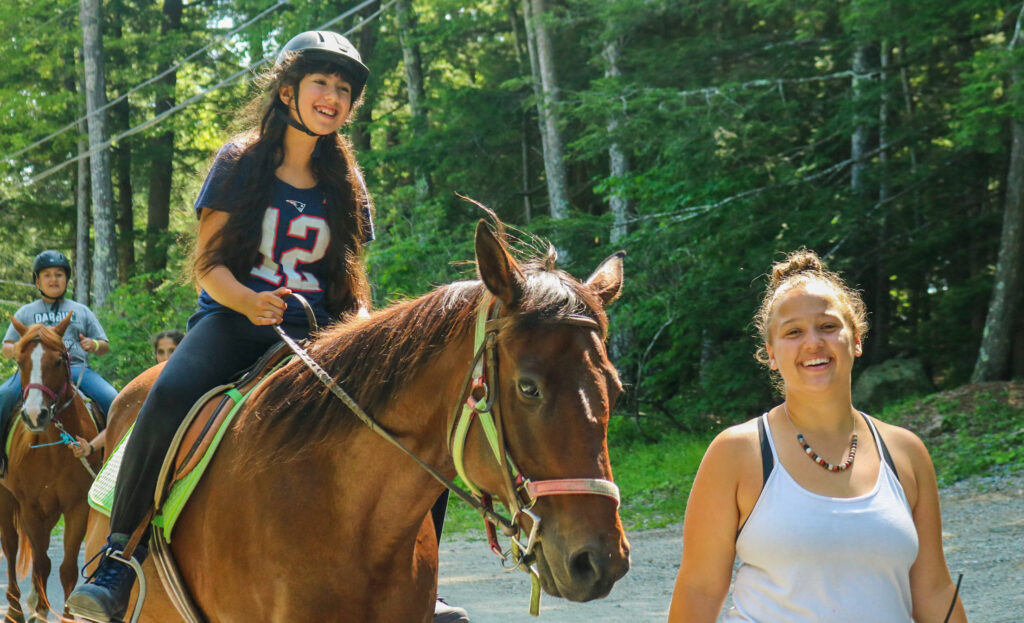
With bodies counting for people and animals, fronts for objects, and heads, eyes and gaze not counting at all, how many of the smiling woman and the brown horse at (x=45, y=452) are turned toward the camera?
2

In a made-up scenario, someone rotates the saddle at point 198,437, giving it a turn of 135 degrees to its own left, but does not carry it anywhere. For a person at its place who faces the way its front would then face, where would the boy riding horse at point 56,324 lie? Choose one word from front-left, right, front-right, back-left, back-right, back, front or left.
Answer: front

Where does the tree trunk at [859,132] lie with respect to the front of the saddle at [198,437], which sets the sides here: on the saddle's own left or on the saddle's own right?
on the saddle's own left

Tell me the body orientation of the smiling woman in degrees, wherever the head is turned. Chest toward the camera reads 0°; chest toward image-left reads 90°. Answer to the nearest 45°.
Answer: approximately 0°

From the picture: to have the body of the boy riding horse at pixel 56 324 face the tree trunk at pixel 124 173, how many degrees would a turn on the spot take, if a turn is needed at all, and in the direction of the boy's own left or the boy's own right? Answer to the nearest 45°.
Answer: approximately 180°

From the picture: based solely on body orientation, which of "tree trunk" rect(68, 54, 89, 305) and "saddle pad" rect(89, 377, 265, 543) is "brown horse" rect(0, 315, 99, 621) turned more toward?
the saddle pad

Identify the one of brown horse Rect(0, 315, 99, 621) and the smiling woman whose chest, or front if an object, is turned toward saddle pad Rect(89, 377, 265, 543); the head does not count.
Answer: the brown horse

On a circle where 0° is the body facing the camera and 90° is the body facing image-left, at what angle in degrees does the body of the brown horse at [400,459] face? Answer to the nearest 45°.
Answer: approximately 315°

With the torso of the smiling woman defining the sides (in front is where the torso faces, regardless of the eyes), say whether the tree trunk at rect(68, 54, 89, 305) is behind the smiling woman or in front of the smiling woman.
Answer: behind

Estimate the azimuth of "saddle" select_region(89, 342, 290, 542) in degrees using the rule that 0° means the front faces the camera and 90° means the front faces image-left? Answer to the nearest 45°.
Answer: approximately 315°
